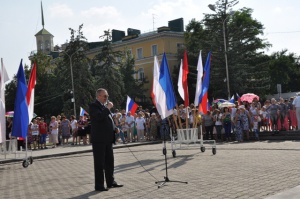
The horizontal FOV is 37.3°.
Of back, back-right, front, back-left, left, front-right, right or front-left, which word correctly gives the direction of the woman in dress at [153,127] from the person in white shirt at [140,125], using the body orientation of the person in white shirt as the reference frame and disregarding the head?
left

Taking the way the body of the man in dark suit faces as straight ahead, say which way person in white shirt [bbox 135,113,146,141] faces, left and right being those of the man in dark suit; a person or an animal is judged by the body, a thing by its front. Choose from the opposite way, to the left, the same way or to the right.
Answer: to the right

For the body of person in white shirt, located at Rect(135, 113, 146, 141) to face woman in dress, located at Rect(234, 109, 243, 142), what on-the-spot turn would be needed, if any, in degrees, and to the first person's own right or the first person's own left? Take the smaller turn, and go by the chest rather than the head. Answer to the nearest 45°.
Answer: approximately 45° to the first person's own left

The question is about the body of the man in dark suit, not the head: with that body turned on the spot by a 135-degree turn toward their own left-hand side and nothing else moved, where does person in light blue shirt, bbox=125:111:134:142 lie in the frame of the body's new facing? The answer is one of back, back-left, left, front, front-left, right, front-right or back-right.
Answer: front-right

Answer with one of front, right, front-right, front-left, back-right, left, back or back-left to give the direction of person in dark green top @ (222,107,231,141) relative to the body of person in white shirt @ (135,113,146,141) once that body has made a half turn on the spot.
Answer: back-right

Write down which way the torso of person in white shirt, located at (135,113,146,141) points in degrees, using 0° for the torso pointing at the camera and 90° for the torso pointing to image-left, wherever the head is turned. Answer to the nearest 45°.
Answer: approximately 0°

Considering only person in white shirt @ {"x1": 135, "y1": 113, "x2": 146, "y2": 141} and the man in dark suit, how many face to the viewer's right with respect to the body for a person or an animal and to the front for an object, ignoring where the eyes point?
1

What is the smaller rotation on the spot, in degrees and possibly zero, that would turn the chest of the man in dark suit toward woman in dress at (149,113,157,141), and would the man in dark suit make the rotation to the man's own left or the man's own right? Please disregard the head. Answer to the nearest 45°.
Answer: approximately 90° to the man's own left

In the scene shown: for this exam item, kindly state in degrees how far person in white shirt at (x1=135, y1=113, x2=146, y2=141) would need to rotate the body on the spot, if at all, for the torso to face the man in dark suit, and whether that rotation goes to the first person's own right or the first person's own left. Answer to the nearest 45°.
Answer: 0° — they already face them

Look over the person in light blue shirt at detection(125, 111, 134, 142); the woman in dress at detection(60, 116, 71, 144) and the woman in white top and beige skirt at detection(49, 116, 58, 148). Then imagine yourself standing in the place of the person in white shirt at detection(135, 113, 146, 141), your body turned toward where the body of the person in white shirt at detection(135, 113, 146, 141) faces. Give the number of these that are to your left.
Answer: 0

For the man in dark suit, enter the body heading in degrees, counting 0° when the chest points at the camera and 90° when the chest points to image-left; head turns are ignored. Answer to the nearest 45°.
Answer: approximately 270°

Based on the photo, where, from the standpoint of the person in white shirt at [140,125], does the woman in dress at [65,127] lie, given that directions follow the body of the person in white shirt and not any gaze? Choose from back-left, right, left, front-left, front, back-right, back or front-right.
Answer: right

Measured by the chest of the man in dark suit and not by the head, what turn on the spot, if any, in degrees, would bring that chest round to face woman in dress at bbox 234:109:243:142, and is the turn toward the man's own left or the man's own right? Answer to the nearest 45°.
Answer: approximately 45° to the man's own left

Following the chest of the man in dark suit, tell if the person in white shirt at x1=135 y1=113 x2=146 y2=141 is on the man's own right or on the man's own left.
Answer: on the man's own left

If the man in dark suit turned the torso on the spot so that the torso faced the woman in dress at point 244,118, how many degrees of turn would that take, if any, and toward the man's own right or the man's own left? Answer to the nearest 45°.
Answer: approximately 45° to the man's own left

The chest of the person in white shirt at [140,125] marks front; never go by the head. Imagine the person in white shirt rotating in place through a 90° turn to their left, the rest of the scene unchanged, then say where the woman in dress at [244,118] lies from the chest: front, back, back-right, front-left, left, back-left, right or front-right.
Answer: front-right
